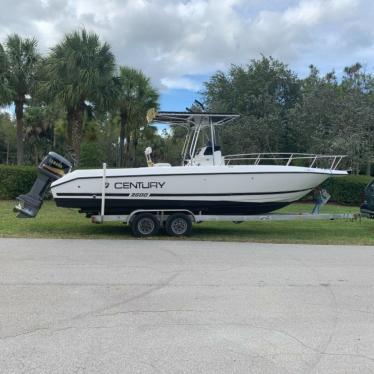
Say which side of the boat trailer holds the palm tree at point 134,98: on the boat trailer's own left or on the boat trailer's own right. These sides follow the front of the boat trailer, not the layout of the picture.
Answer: on the boat trailer's own left

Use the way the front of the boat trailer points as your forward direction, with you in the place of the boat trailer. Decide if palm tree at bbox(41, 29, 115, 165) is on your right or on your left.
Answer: on your left

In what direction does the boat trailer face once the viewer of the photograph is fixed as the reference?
facing to the right of the viewer

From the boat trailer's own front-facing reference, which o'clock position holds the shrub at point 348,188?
The shrub is roughly at 10 o'clock from the boat trailer.

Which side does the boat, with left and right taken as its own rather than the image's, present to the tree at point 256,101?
left

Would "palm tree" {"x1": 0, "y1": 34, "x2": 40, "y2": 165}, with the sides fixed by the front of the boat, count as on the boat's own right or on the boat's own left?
on the boat's own left

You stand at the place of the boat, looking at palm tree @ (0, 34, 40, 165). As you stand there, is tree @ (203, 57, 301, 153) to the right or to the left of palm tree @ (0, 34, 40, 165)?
right

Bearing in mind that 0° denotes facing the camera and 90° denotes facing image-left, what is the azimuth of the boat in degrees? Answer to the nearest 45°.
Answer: approximately 270°

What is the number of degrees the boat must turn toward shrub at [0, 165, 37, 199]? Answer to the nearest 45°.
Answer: approximately 135° to its left

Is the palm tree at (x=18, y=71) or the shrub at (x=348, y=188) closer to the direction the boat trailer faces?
the shrub

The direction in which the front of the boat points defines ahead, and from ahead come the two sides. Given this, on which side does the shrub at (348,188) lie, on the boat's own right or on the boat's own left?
on the boat's own left
